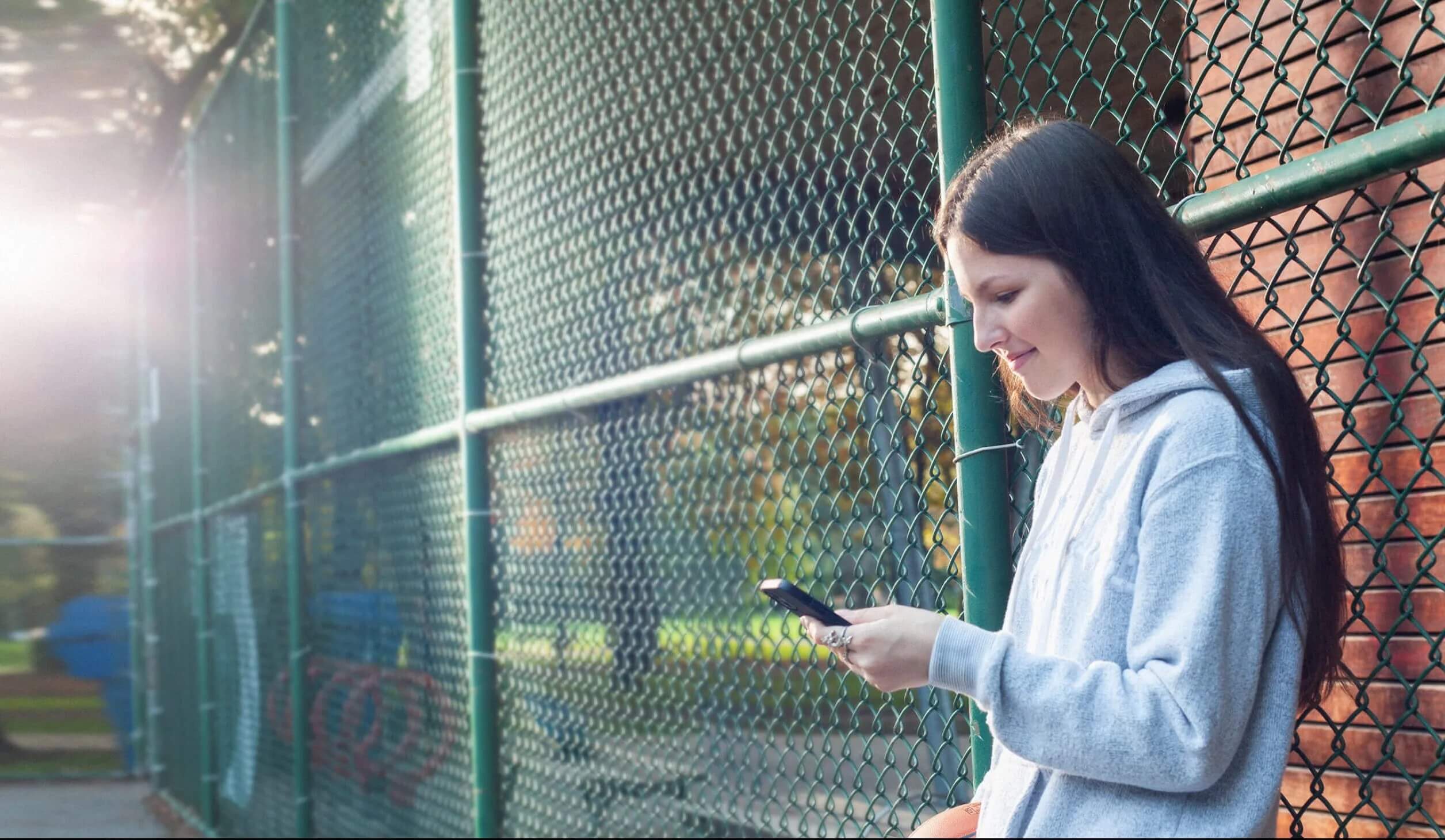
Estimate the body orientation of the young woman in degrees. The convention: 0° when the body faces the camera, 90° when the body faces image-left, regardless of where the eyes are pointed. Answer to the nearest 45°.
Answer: approximately 90°

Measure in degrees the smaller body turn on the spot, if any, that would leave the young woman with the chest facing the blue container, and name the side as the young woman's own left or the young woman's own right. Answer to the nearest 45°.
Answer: approximately 45° to the young woman's own right

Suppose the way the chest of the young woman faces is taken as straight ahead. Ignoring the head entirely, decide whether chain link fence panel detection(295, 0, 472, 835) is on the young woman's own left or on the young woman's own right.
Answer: on the young woman's own right

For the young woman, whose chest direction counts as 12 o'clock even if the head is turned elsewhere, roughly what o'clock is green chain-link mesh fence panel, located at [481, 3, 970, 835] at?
The green chain-link mesh fence panel is roughly at 2 o'clock from the young woman.

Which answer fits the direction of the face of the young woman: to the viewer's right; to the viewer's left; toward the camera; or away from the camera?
to the viewer's left
